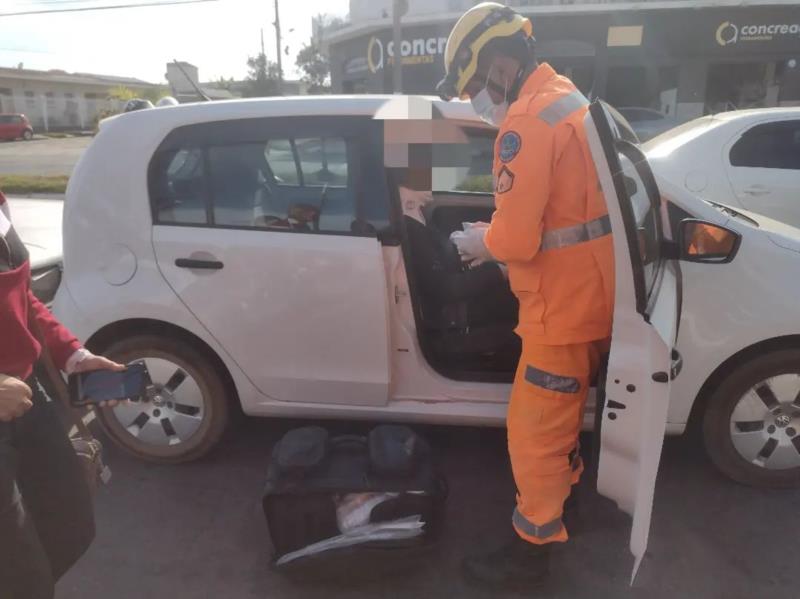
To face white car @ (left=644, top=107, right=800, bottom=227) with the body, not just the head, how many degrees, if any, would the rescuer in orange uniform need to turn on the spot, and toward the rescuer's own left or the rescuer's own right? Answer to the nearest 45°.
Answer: approximately 135° to the rescuer's own right

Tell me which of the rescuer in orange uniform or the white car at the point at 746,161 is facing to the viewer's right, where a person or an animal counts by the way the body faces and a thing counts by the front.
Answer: the white car

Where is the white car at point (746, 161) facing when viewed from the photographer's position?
facing to the right of the viewer

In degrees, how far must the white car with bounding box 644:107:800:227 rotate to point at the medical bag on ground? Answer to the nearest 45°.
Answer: approximately 90° to its right

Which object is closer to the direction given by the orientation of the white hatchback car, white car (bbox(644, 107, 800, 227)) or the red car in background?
the white car

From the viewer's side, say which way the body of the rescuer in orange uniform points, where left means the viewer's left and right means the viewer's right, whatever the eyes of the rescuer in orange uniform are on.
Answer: facing to the left of the viewer

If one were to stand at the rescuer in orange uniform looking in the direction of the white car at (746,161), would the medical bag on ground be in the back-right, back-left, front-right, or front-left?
back-left

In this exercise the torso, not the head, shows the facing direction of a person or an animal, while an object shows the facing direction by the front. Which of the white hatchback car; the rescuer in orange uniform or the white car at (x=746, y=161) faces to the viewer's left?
the rescuer in orange uniform

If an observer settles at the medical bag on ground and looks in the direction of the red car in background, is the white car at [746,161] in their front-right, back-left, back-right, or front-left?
front-right

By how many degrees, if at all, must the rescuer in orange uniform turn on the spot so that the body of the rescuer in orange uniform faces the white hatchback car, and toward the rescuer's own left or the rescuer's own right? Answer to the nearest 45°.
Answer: approximately 45° to the rescuer's own right

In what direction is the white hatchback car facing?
to the viewer's right

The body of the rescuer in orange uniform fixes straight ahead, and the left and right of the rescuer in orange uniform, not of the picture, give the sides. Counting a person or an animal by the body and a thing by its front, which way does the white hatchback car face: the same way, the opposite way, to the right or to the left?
the opposite way

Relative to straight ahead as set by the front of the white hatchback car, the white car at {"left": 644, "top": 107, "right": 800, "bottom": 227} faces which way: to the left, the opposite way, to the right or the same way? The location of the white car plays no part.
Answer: the same way

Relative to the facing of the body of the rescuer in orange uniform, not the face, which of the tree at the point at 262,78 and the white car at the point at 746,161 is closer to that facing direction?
the tree

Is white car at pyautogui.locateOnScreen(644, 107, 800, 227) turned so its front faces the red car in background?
no
